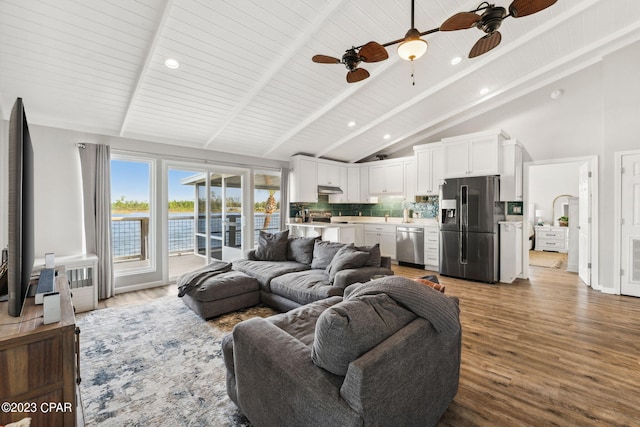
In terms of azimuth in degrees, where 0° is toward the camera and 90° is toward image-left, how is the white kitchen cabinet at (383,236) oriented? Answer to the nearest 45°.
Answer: approximately 45°

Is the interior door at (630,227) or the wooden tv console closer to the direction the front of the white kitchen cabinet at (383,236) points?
the wooden tv console

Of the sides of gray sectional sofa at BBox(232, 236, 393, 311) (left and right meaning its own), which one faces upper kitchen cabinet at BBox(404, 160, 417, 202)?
back

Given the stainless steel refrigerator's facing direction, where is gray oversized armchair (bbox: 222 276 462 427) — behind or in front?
in front

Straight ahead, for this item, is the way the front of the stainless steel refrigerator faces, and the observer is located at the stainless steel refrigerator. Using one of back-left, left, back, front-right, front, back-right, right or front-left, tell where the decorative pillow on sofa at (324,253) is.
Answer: front

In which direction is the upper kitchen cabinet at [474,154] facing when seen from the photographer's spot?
facing the viewer and to the left of the viewer

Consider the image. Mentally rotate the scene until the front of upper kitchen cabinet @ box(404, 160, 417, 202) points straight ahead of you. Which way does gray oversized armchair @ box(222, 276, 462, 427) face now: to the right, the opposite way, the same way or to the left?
to the right

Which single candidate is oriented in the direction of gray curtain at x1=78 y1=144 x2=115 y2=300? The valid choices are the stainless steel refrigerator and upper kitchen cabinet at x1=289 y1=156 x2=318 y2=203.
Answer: the stainless steel refrigerator

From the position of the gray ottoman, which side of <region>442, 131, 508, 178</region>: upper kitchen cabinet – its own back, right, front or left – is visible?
front

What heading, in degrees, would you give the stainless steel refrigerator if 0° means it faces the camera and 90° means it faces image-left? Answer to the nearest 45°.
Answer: approximately 45°

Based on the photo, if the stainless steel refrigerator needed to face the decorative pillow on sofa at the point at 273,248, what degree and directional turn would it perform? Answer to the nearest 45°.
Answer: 0° — it already faces it

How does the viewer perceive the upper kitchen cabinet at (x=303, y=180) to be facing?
facing the viewer and to the right of the viewer

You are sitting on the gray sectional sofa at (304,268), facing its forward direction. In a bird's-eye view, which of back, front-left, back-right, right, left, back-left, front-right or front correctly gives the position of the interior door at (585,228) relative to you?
back-left

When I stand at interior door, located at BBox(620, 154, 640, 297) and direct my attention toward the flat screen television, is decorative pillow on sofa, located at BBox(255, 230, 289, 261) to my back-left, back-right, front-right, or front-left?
front-right

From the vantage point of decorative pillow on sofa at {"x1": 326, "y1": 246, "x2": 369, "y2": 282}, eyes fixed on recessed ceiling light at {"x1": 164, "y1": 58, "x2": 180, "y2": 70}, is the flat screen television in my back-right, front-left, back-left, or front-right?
front-left
